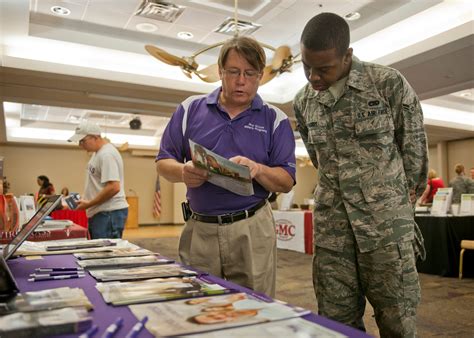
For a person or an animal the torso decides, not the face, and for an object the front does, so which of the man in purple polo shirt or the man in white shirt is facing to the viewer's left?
the man in white shirt

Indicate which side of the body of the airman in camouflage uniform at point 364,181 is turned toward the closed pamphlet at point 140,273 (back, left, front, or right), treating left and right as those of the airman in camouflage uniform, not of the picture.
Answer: front

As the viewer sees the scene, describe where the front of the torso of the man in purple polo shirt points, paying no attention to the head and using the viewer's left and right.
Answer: facing the viewer

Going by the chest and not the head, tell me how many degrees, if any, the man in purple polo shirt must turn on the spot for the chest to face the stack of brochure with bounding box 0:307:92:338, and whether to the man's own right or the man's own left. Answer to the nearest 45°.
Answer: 0° — they already face it

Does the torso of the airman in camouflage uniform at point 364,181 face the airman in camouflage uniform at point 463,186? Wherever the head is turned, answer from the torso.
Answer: no

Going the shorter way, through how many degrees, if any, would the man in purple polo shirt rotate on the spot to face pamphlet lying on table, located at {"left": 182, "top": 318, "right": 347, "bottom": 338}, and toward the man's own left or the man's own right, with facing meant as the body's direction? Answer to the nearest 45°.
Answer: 0° — they already face it

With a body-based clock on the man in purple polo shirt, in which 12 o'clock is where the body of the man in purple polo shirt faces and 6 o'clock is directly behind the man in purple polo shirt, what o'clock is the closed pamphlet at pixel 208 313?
The closed pamphlet is roughly at 12 o'clock from the man in purple polo shirt.

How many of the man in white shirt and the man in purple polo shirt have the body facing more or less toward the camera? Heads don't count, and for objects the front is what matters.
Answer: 1

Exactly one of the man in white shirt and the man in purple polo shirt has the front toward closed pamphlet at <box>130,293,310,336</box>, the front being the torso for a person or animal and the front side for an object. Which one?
the man in purple polo shirt

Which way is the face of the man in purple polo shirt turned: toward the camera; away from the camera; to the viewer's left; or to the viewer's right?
toward the camera

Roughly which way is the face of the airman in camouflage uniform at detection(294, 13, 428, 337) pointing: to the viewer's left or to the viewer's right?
to the viewer's left

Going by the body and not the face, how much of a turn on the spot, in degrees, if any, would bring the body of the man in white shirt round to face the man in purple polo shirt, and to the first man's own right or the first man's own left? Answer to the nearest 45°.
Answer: approximately 90° to the first man's own left

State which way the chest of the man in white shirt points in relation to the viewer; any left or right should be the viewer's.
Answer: facing to the left of the viewer

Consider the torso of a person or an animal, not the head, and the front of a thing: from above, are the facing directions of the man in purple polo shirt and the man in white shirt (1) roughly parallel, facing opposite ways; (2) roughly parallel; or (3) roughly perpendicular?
roughly perpendicular

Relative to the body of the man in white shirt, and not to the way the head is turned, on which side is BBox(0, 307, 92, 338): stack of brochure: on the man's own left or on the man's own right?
on the man's own left

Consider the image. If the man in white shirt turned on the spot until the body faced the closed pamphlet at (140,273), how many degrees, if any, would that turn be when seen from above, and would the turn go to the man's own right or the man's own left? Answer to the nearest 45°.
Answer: approximately 90° to the man's own left
